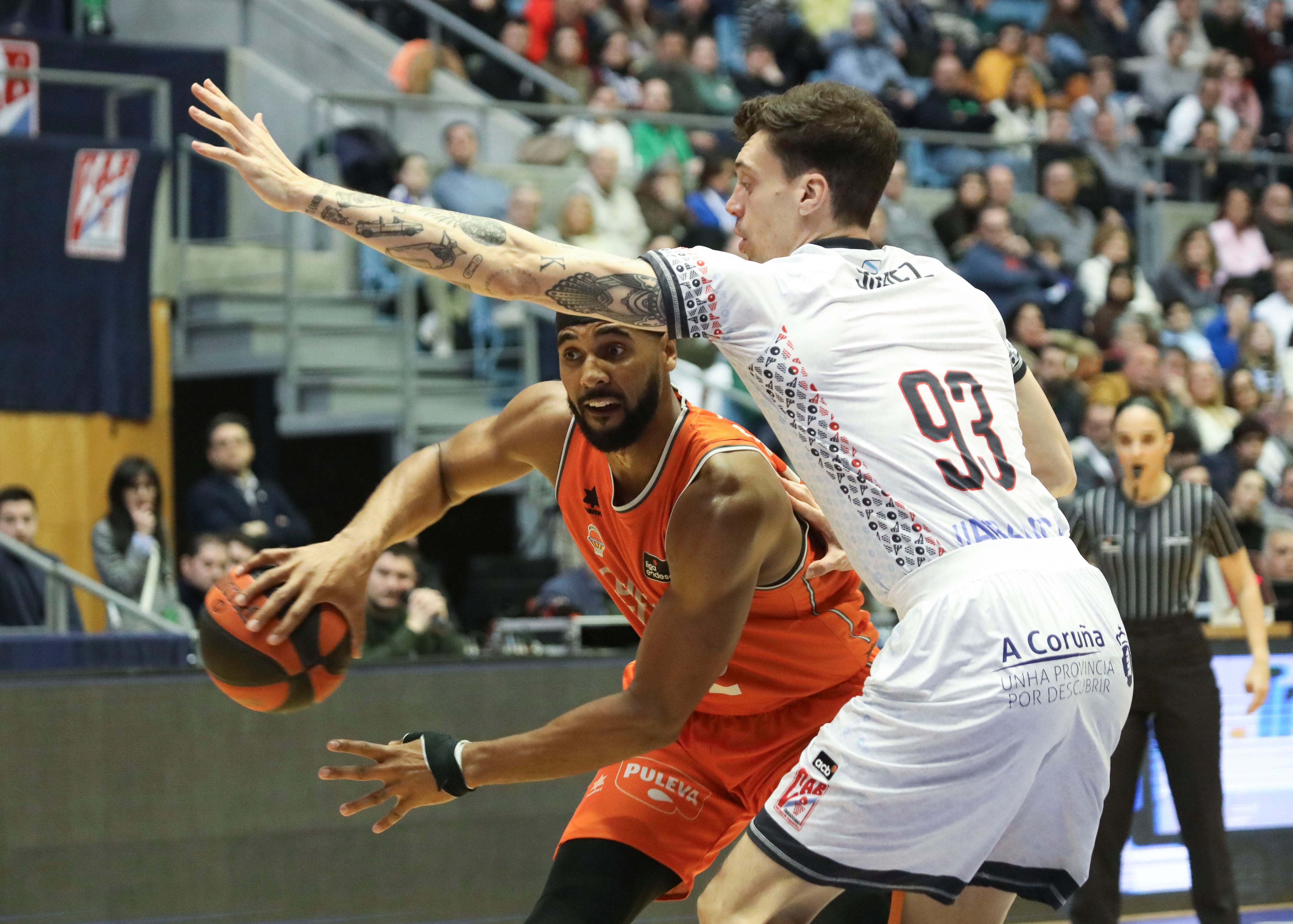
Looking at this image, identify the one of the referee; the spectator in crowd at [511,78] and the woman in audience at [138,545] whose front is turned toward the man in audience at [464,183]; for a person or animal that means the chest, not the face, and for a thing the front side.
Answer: the spectator in crowd

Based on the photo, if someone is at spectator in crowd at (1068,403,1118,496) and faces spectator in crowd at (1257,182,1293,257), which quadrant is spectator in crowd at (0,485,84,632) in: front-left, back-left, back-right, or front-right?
back-left

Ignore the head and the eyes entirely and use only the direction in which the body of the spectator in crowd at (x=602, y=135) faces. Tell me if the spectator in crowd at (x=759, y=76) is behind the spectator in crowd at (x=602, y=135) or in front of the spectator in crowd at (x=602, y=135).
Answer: behind

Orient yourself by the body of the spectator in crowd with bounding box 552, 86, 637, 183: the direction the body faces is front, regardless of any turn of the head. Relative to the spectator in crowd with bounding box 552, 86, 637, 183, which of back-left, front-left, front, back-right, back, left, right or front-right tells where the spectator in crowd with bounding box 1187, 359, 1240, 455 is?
left

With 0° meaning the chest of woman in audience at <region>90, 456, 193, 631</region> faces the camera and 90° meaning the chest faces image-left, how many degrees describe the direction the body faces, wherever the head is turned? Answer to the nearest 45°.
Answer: approximately 315°

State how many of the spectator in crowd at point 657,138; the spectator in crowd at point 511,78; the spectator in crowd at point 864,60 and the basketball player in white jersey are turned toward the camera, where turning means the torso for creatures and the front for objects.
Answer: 3

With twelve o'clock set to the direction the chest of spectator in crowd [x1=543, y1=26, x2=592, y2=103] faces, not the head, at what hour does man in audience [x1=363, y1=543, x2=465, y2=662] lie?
The man in audience is roughly at 12 o'clock from the spectator in crowd.
